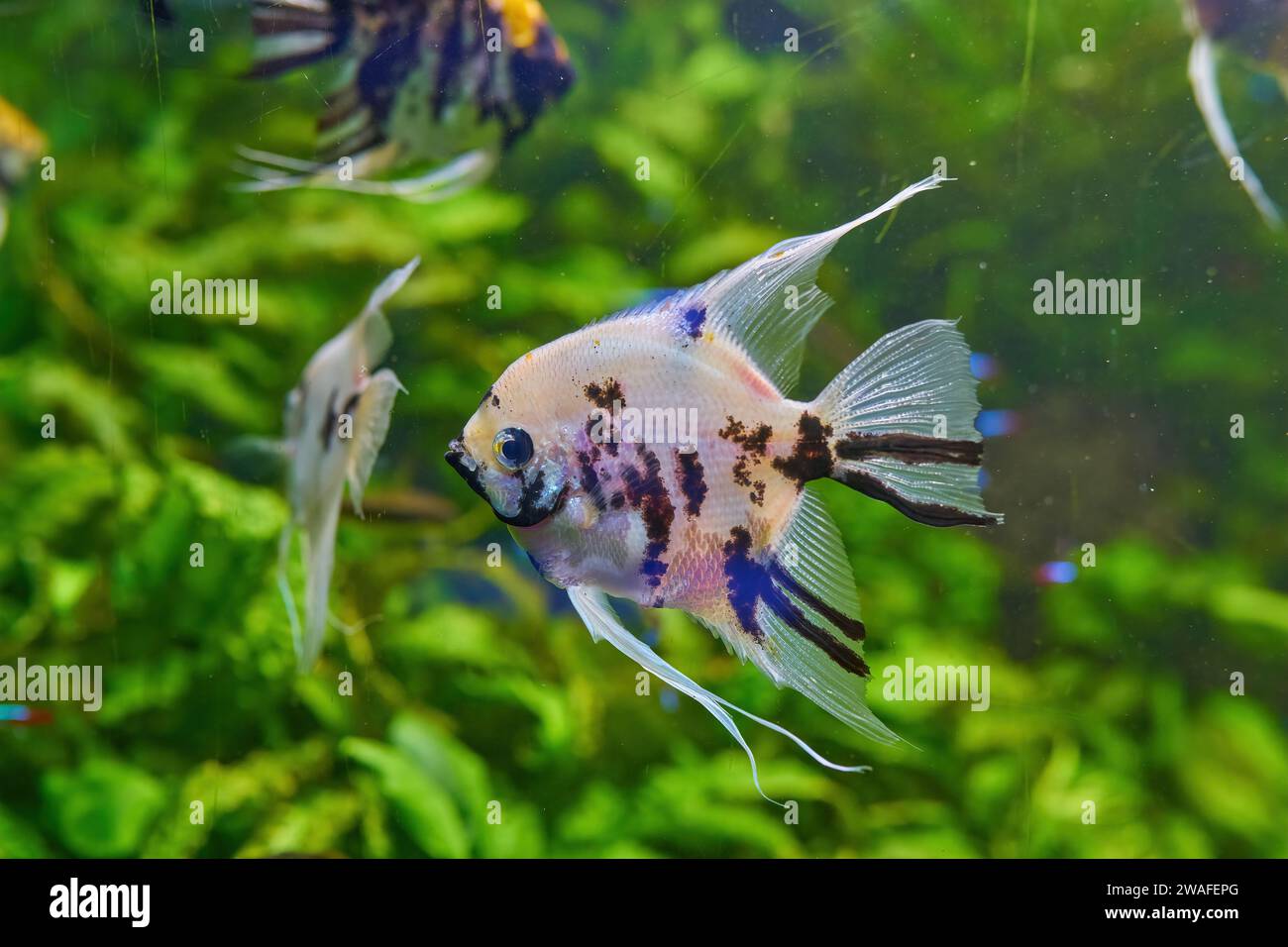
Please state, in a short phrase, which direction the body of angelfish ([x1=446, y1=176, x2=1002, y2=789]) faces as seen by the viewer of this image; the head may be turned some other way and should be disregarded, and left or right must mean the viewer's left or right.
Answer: facing to the left of the viewer

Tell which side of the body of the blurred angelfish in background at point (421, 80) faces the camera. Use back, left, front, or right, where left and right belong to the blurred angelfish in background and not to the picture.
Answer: right

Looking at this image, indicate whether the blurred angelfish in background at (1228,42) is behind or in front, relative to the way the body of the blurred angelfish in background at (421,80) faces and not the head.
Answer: in front
